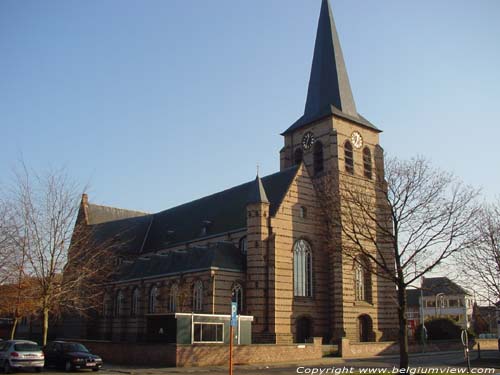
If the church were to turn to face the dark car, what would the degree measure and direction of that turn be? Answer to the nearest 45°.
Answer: approximately 90° to its right

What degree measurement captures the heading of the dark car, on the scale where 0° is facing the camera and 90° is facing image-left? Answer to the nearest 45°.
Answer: approximately 315°

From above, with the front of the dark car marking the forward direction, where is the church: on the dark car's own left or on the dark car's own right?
on the dark car's own left

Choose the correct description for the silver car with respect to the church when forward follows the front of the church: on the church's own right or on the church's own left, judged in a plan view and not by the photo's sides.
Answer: on the church's own right

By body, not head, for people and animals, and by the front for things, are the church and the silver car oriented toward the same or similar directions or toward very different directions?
very different directions

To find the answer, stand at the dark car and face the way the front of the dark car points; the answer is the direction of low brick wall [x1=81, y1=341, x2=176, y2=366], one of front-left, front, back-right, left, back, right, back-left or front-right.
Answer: left

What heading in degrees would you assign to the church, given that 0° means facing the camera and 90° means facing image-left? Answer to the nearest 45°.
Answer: approximately 315°

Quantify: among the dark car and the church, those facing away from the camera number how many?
0
